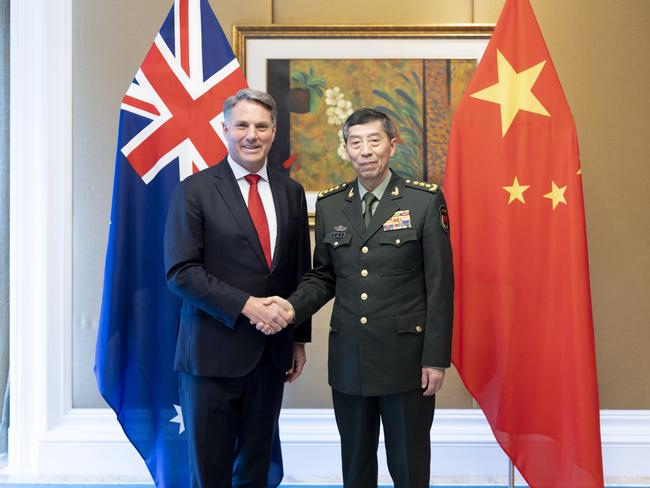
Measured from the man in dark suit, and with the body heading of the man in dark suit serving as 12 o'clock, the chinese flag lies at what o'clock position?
The chinese flag is roughly at 10 o'clock from the man in dark suit.

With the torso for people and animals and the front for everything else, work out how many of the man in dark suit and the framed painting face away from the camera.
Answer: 0

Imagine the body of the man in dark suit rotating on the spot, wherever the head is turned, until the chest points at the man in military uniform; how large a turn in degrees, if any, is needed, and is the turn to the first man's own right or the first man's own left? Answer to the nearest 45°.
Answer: approximately 45° to the first man's own left

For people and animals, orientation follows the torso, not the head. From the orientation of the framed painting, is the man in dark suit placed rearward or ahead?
ahead

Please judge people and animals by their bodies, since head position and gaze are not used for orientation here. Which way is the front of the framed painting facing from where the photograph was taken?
facing the viewer

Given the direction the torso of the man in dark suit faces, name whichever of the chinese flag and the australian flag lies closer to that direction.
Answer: the chinese flag

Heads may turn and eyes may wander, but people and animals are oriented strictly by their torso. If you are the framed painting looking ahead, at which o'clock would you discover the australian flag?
The australian flag is roughly at 2 o'clock from the framed painting.
